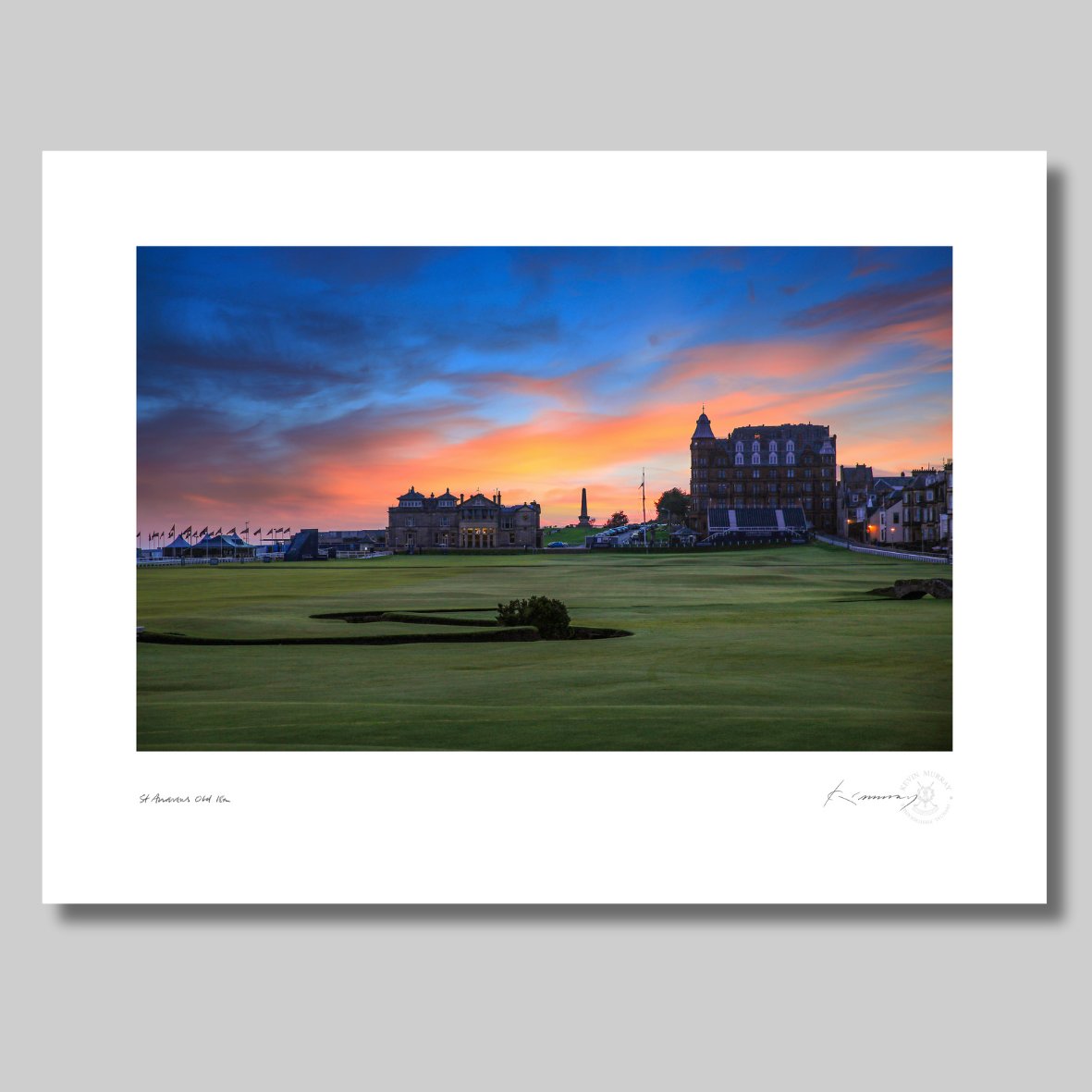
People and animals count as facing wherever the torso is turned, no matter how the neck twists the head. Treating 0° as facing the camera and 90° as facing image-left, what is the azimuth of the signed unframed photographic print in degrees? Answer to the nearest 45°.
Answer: approximately 0°
